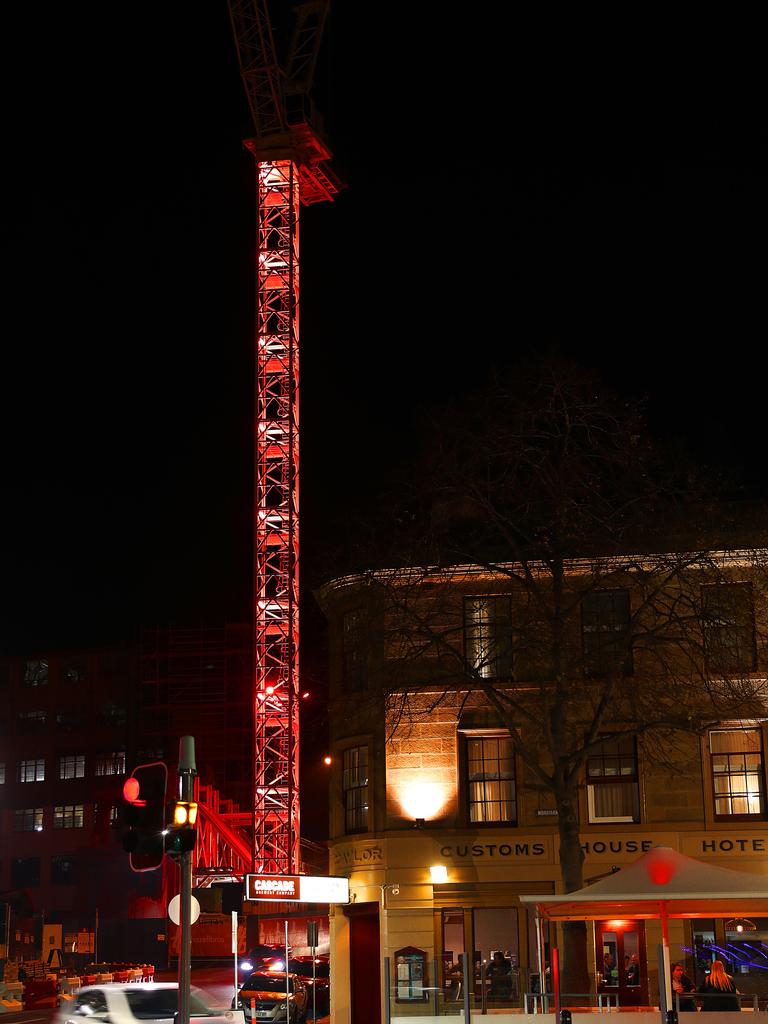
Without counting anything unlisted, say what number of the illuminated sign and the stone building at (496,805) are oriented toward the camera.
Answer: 2

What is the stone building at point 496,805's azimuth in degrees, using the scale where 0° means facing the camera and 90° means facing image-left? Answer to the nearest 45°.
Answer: approximately 0°

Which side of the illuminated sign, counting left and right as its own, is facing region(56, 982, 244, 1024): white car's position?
front

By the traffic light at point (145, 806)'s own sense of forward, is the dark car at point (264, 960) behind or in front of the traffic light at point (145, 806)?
behind

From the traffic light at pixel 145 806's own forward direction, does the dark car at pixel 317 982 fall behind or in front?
behind

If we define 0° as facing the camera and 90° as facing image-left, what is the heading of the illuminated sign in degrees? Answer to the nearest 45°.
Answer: approximately 0°
